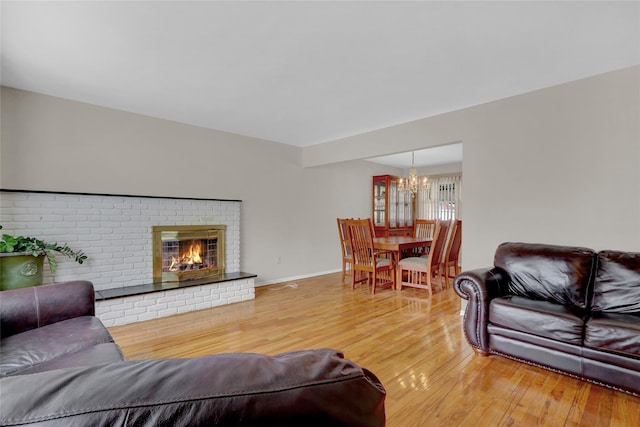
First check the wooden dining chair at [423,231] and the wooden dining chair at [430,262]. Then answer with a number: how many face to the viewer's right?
0

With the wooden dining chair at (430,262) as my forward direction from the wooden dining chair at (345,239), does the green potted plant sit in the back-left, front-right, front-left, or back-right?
back-right

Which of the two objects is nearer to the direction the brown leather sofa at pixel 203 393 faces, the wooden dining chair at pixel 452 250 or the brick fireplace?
the wooden dining chair

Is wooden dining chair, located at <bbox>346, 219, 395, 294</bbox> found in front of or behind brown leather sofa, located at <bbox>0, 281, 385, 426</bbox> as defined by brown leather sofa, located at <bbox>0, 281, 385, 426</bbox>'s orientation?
in front

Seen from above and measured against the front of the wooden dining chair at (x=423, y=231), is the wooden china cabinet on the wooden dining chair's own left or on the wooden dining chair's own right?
on the wooden dining chair's own right

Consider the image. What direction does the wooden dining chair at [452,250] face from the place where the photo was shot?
facing away from the viewer and to the left of the viewer

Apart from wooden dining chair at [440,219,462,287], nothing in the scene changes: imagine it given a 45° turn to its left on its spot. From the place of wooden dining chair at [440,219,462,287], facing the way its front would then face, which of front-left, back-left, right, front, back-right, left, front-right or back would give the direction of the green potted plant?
front-left

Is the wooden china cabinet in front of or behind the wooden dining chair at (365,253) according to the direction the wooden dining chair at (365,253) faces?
in front

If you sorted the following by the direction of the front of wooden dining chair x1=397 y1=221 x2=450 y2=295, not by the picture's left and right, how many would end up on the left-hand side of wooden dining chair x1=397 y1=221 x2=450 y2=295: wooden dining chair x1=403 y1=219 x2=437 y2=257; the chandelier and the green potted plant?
1

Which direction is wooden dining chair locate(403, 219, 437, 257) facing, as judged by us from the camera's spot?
facing the viewer and to the left of the viewer

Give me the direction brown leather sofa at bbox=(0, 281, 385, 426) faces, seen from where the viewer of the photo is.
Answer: facing away from the viewer and to the right of the viewer

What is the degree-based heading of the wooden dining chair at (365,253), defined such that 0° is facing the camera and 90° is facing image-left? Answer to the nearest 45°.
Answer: approximately 225°

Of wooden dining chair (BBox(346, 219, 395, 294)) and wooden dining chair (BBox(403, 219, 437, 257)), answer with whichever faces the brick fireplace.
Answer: wooden dining chair (BBox(403, 219, 437, 257))

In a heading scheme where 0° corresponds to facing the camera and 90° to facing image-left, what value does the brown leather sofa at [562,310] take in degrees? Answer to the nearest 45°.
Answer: approximately 45°
